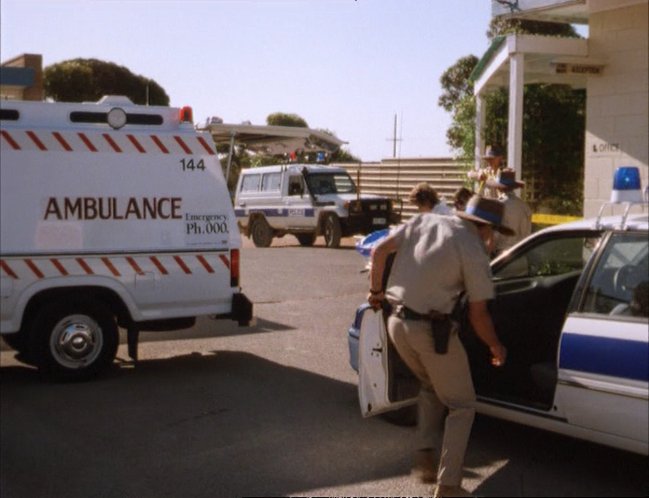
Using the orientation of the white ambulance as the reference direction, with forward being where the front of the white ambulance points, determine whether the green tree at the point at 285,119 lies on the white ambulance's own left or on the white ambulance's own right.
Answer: on the white ambulance's own right

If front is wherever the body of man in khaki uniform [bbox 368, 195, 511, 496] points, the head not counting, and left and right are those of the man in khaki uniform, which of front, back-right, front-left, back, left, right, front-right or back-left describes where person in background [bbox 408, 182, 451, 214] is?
front-left

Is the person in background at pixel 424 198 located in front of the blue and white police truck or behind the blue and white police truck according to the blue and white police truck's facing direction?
in front

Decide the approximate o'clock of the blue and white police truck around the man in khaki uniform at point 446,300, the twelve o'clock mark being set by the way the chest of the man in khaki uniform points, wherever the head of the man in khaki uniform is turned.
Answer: The blue and white police truck is roughly at 10 o'clock from the man in khaki uniform.

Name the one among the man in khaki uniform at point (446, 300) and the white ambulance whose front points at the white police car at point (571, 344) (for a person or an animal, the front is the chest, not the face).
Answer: the man in khaki uniform

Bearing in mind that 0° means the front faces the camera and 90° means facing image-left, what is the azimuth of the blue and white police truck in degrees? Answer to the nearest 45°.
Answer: approximately 315°

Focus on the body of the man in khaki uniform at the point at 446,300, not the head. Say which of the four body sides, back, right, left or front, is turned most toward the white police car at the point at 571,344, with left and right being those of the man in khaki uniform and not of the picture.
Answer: front

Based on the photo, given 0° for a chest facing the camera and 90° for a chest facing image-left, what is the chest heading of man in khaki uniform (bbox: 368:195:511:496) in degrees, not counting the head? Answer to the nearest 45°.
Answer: approximately 225°
